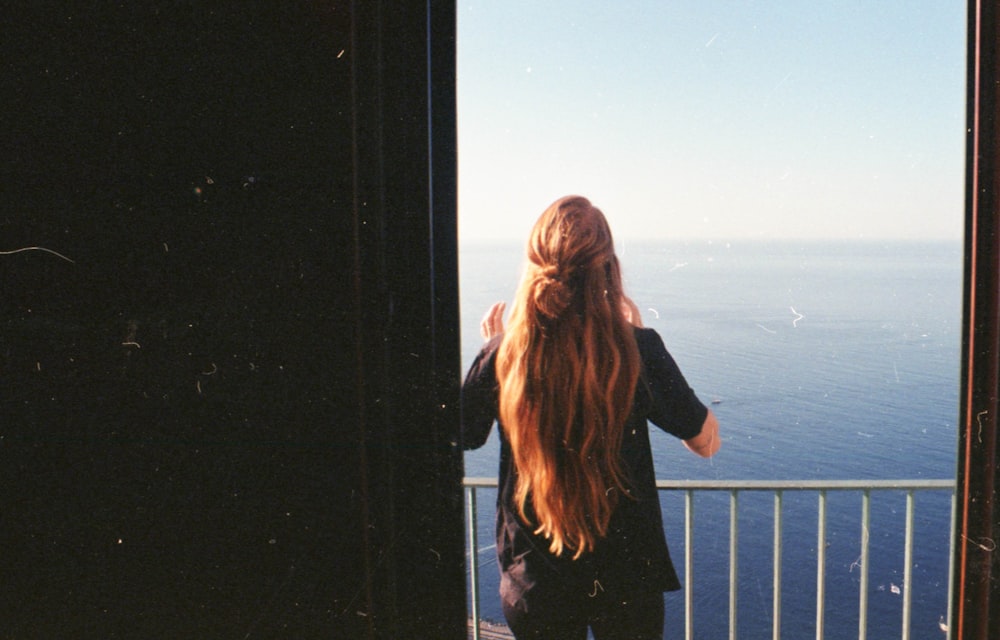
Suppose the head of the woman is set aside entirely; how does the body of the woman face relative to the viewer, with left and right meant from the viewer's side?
facing away from the viewer
